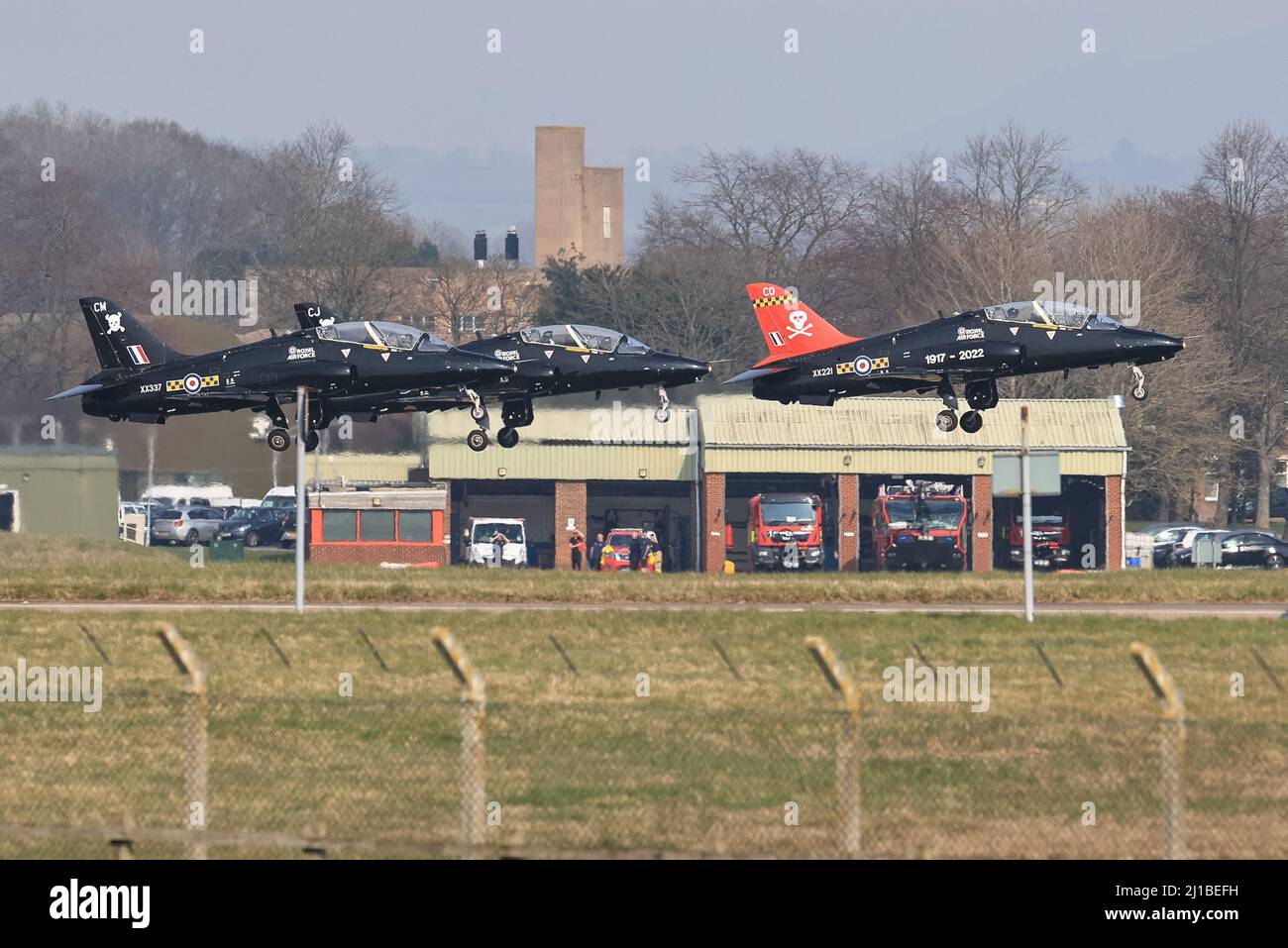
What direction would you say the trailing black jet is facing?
to the viewer's right
